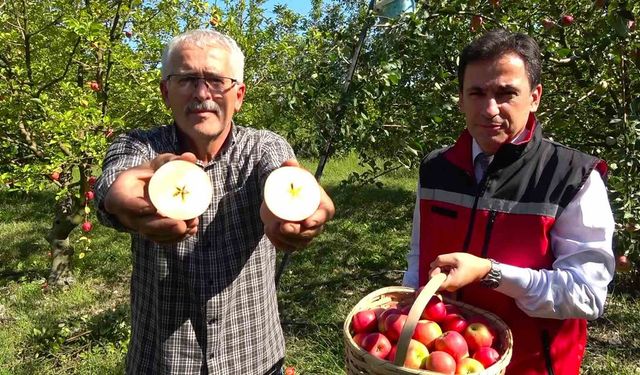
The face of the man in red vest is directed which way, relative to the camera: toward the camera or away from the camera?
toward the camera

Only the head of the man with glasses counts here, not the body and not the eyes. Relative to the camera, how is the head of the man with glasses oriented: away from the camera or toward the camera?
toward the camera

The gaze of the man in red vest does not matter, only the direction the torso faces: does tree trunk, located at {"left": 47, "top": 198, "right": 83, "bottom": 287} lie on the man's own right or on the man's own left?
on the man's own right

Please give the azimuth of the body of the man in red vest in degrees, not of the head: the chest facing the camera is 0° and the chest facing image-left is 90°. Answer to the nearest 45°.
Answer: approximately 45°

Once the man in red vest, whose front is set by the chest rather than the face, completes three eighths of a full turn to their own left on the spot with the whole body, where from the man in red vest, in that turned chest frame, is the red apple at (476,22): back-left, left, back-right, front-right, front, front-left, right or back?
left

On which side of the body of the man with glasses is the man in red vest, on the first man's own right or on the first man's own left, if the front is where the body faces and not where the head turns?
on the first man's own left

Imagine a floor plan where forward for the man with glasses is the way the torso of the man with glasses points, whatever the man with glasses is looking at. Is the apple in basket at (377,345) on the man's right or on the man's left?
on the man's left

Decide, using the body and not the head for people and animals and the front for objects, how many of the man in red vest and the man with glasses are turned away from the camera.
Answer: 0

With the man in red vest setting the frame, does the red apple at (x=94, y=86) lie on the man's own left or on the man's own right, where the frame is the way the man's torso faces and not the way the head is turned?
on the man's own right

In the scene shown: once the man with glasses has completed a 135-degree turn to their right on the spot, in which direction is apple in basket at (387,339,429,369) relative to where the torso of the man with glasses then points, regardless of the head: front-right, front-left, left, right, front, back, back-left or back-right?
back

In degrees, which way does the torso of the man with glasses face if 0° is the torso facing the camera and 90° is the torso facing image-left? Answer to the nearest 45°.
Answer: approximately 0°
